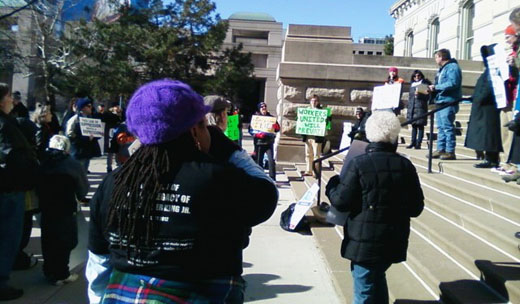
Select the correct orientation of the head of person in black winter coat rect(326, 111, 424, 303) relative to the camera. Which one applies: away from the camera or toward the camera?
away from the camera

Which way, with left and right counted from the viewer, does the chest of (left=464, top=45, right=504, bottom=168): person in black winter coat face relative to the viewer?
facing to the left of the viewer

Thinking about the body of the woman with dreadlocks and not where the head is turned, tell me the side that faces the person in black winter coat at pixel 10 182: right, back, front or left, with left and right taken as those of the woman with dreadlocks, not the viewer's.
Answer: left

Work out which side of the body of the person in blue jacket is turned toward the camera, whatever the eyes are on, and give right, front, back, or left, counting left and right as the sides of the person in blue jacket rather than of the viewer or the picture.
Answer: left

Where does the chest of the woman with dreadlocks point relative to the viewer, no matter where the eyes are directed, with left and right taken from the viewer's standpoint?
facing away from the viewer and to the right of the viewer

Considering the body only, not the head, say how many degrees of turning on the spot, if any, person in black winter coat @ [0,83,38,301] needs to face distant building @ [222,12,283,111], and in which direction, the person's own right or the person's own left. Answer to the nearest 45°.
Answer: approximately 45° to the person's own left

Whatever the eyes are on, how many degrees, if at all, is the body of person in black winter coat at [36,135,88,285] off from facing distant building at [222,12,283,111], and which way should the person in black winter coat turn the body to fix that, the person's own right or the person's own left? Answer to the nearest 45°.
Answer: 0° — they already face it
